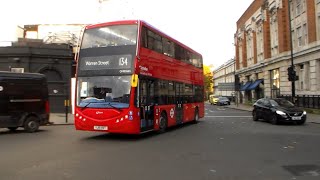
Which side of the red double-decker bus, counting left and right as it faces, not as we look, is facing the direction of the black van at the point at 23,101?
right

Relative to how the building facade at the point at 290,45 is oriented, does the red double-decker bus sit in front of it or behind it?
in front

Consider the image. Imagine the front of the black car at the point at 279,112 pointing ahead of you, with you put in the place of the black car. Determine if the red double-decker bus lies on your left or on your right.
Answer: on your right

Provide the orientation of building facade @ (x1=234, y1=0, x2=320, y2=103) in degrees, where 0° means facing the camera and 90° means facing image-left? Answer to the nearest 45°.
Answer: approximately 45°

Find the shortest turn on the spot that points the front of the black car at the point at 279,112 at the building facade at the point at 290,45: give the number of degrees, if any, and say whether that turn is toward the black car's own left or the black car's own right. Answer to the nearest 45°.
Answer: approximately 135° to the black car's own left

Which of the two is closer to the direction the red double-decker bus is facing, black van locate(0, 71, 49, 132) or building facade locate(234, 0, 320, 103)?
the black van

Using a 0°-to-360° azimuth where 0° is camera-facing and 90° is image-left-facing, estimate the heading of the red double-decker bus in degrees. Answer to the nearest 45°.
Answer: approximately 45°

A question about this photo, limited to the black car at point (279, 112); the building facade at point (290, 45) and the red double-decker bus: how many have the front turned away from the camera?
0

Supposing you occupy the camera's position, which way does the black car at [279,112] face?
facing the viewer and to the right of the viewer

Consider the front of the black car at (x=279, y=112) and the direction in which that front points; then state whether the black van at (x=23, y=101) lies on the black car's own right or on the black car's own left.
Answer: on the black car's own right

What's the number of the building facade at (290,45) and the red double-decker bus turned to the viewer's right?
0

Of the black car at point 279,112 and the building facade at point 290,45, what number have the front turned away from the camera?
0

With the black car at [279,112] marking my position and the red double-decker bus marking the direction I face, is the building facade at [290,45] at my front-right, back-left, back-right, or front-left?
back-right
